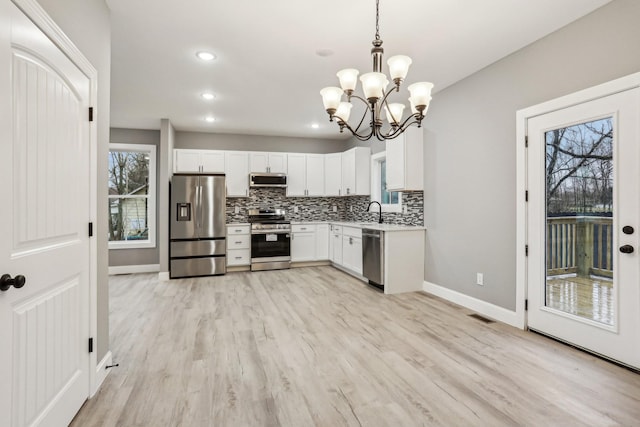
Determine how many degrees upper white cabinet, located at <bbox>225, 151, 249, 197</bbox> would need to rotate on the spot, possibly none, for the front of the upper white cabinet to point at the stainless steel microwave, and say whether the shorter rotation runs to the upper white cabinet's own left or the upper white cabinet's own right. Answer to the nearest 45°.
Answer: approximately 90° to the upper white cabinet's own left

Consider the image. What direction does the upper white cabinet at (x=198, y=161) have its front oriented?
toward the camera

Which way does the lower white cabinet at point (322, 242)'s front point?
toward the camera

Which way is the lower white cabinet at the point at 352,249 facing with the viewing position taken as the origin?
facing the viewer and to the left of the viewer

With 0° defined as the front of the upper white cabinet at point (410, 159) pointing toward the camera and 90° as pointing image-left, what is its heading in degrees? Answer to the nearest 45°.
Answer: approximately 45°

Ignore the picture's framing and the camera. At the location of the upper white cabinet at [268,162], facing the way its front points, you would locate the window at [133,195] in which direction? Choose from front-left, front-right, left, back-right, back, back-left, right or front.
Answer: right

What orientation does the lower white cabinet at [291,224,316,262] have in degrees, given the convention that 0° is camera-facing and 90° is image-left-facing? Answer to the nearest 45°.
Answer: approximately 0°

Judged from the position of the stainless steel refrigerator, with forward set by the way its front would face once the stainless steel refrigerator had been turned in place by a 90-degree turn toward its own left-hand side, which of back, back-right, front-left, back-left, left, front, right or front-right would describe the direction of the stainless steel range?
front

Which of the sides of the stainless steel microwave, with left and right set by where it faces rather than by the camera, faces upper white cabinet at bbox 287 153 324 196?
left

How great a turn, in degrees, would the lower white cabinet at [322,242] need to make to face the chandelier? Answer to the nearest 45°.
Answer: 0° — it already faces it

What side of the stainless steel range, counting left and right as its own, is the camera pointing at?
front

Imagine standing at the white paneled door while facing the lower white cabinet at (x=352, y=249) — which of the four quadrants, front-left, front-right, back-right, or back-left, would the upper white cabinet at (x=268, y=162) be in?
front-left

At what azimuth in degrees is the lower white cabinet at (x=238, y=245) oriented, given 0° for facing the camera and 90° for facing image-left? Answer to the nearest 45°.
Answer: approximately 0°

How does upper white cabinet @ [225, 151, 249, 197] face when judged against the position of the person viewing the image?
facing the viewer

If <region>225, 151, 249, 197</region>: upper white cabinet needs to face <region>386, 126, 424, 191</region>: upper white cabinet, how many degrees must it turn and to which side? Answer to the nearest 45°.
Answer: approximately 45° to its left

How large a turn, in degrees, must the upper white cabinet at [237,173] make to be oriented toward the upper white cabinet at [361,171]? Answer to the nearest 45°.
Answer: approximately 90° to its left

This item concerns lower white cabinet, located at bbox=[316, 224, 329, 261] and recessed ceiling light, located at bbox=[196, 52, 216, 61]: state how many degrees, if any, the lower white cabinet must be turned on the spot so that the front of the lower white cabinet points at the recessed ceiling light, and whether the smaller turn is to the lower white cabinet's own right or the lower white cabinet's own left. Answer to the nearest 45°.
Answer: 0° — it already faces it

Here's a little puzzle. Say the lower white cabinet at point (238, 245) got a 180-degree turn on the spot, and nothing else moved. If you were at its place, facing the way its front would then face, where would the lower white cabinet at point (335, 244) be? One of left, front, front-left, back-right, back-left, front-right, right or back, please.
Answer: right

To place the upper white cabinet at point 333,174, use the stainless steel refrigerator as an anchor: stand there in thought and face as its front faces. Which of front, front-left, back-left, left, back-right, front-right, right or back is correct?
left
